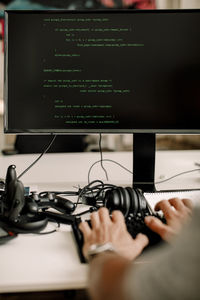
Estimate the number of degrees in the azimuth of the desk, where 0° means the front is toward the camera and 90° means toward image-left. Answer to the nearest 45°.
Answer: approximately 0°
